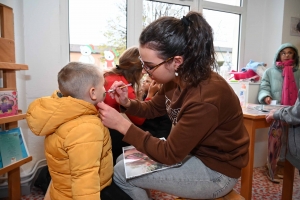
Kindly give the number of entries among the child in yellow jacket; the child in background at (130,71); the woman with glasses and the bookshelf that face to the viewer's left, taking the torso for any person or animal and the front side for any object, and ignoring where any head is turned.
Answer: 1

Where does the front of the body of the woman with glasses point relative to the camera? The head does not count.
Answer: to the viewer's left

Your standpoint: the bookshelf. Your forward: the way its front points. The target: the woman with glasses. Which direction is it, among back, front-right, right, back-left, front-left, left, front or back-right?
front

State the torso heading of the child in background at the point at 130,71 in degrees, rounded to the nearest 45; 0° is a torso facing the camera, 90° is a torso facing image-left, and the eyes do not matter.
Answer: approximately 225°

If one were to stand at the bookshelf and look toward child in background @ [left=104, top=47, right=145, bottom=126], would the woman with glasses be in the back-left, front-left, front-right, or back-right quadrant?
front-right

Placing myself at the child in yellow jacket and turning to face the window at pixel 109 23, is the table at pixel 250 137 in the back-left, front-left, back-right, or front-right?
front-right

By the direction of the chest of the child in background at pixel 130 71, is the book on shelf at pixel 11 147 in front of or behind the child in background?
behind

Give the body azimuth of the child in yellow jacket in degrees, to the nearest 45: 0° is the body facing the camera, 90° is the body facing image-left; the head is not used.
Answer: approximately 225°

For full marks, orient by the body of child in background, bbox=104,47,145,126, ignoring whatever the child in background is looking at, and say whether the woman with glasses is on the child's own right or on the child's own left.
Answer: on the child's own right

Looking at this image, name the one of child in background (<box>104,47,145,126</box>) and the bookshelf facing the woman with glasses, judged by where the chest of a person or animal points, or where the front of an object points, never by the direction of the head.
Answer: the bookshelf

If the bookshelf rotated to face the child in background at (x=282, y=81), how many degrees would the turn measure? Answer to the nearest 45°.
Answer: approximately 45° to its left

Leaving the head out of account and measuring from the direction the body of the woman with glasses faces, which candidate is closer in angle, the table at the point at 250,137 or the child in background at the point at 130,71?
the child in background

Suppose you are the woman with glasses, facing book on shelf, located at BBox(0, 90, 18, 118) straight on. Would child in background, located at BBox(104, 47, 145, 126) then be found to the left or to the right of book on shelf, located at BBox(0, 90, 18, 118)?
right

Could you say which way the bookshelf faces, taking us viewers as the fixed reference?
facing the viewer and to the right of the viewer
